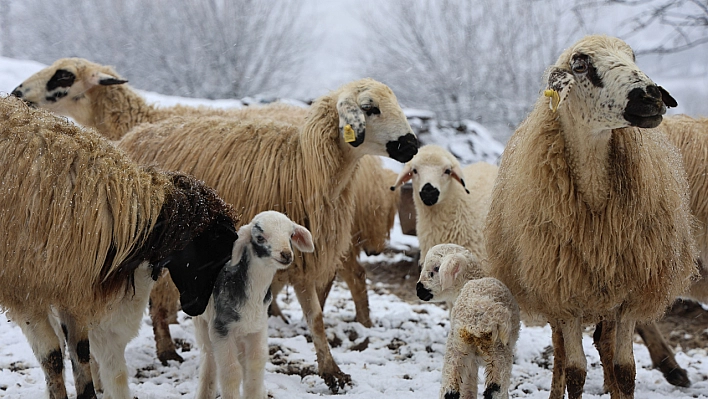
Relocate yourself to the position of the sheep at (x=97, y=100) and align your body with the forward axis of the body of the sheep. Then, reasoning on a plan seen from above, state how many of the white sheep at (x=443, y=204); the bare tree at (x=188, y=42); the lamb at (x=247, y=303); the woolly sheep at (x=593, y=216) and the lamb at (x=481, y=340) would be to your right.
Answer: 1

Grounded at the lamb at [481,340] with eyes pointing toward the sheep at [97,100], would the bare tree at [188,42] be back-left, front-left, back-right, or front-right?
front-right

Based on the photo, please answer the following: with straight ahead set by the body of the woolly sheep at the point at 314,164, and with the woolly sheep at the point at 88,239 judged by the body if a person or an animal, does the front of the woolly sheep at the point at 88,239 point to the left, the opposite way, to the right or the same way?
the same way

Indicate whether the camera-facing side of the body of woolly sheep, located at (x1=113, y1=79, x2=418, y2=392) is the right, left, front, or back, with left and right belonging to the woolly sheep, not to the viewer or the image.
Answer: right

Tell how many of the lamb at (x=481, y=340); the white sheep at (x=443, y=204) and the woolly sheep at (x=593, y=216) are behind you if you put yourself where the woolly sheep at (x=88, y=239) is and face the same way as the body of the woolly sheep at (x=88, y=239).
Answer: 0

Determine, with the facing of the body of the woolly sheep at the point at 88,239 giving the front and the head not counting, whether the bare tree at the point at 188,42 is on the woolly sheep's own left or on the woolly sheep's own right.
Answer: on the woolly sheep's own left

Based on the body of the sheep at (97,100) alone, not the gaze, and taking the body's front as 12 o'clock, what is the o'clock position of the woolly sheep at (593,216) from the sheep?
The woolly sheep is roughly at 8 o'clock from the sheep.

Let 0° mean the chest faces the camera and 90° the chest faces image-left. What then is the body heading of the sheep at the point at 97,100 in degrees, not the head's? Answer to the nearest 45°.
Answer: approximately 90°

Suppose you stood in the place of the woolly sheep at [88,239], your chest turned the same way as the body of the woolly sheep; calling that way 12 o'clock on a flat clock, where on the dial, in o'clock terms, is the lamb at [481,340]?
The lamb is roughly at 1 o'clock from the woolly sheep.

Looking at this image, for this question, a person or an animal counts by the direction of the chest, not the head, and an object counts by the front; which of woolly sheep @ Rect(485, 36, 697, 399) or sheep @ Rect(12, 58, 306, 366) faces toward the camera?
the woolly sheep

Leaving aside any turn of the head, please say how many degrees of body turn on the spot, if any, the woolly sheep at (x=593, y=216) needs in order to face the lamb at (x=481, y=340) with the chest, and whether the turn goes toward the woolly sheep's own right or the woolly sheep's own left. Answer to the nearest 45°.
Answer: approximately 45° to the woolly sheep's own right

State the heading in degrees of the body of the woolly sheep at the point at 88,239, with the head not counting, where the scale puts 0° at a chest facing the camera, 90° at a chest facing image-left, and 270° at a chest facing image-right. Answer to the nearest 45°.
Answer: approximately 270°

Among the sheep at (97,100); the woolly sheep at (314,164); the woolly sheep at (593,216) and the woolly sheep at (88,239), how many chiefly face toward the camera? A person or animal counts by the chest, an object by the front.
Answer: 1

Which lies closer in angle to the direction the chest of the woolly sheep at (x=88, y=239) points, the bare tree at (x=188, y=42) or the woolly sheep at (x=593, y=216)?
the woolly sheep

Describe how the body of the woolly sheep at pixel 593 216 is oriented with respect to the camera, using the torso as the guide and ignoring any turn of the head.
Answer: toward the camera

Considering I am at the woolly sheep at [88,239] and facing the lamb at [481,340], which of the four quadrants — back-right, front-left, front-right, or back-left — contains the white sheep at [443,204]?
front-left
